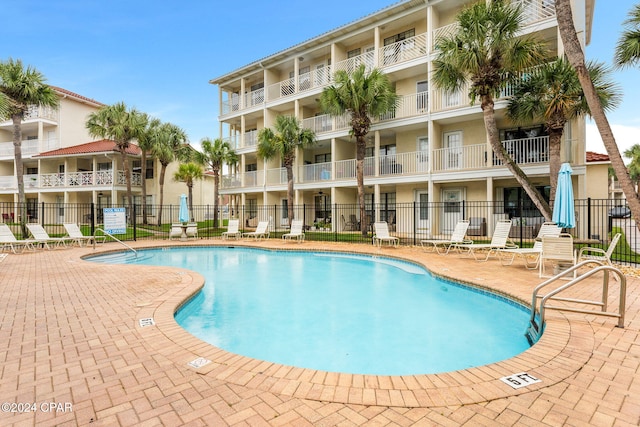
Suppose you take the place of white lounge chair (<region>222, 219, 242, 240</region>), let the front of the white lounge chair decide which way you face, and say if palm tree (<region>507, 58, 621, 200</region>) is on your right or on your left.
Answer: on your left

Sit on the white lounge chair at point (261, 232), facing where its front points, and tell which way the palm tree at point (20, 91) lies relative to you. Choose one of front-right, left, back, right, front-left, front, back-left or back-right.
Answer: front-right

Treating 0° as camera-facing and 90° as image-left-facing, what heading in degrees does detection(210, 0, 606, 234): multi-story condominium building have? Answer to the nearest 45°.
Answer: approximately 45°

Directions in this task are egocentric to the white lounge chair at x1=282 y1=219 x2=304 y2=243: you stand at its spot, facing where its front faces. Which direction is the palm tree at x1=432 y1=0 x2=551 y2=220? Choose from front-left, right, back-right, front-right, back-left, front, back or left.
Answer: left

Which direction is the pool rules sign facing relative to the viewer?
toward the camera

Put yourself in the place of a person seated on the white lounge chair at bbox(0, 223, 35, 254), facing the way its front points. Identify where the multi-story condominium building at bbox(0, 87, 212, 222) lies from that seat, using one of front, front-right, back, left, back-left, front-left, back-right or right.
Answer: back-left

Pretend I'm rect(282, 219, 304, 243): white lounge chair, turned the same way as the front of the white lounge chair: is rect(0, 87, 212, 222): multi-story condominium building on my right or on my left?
on my right

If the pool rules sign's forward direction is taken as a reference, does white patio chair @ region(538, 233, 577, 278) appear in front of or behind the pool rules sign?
in front

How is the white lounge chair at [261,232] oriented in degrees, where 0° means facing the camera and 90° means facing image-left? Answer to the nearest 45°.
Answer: approximately 45°

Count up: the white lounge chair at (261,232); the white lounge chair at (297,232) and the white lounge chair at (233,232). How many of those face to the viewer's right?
0

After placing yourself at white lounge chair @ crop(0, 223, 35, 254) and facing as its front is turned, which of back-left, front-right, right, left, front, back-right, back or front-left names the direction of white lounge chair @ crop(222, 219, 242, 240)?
front-left

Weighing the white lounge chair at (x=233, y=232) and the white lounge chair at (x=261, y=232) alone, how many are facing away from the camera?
0

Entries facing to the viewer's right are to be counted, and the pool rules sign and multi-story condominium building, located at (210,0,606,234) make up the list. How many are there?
0
